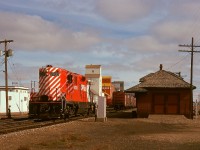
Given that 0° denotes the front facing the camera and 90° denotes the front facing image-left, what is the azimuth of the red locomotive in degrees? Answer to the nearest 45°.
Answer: approximately 45°
